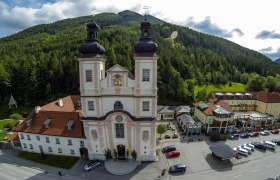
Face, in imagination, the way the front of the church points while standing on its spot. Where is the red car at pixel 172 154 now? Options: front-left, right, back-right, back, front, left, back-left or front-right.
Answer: left

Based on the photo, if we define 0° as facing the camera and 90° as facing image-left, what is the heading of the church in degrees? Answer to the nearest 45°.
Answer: approximately 0°

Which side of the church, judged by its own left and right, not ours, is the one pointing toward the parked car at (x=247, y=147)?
left

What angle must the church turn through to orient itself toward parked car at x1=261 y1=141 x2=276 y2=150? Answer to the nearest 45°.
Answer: approximately 90° to its left

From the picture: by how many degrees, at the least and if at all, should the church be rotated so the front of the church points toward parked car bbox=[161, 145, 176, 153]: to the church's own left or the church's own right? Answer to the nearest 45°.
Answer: approximately 90° to the church's own left

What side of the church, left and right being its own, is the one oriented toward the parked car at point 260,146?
left

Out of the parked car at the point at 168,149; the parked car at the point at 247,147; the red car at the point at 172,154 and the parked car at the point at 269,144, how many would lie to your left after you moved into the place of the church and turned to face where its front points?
4

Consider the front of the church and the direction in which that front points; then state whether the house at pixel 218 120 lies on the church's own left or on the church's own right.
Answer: on the church's own left

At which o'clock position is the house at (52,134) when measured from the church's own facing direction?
The house is roughly at 4 o'clock from the church.
